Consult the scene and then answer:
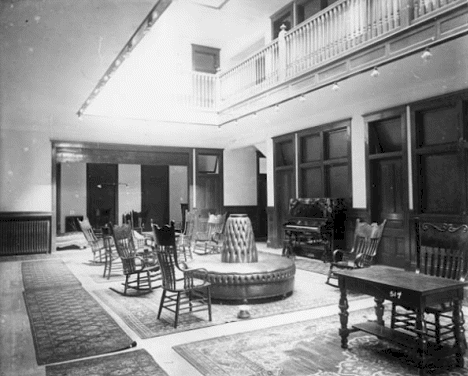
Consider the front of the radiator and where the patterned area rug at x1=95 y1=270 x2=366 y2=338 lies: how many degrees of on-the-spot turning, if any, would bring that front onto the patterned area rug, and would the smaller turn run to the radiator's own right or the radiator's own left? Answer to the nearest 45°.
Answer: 0° — it already faces it

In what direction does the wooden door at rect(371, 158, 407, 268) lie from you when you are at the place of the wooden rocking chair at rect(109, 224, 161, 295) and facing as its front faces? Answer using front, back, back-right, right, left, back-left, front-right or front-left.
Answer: front-left

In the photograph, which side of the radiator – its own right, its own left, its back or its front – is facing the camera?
front

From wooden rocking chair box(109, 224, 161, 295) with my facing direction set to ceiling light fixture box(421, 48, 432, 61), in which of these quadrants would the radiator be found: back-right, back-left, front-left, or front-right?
back-left

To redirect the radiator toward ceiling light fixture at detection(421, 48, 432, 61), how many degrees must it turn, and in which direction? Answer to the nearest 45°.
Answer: approximately 45° to its left

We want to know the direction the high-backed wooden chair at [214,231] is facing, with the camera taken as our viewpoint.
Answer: facing the viewer and to the left of the viewer

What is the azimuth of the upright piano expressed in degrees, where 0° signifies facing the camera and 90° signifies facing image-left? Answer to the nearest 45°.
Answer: approximately 45°

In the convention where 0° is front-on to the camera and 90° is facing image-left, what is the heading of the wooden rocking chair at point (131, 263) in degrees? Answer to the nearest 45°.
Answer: approximately 315°

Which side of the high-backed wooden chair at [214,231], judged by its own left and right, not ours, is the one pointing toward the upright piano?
left

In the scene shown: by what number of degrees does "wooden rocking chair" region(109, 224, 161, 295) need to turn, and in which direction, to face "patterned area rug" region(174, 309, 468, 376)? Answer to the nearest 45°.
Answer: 0° — it already faces it

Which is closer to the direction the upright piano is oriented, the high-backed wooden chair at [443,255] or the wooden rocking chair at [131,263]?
the wooden rocking chair

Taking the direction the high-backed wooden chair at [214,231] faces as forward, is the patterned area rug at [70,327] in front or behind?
in front

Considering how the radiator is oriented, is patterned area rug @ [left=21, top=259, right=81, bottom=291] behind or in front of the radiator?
in front
